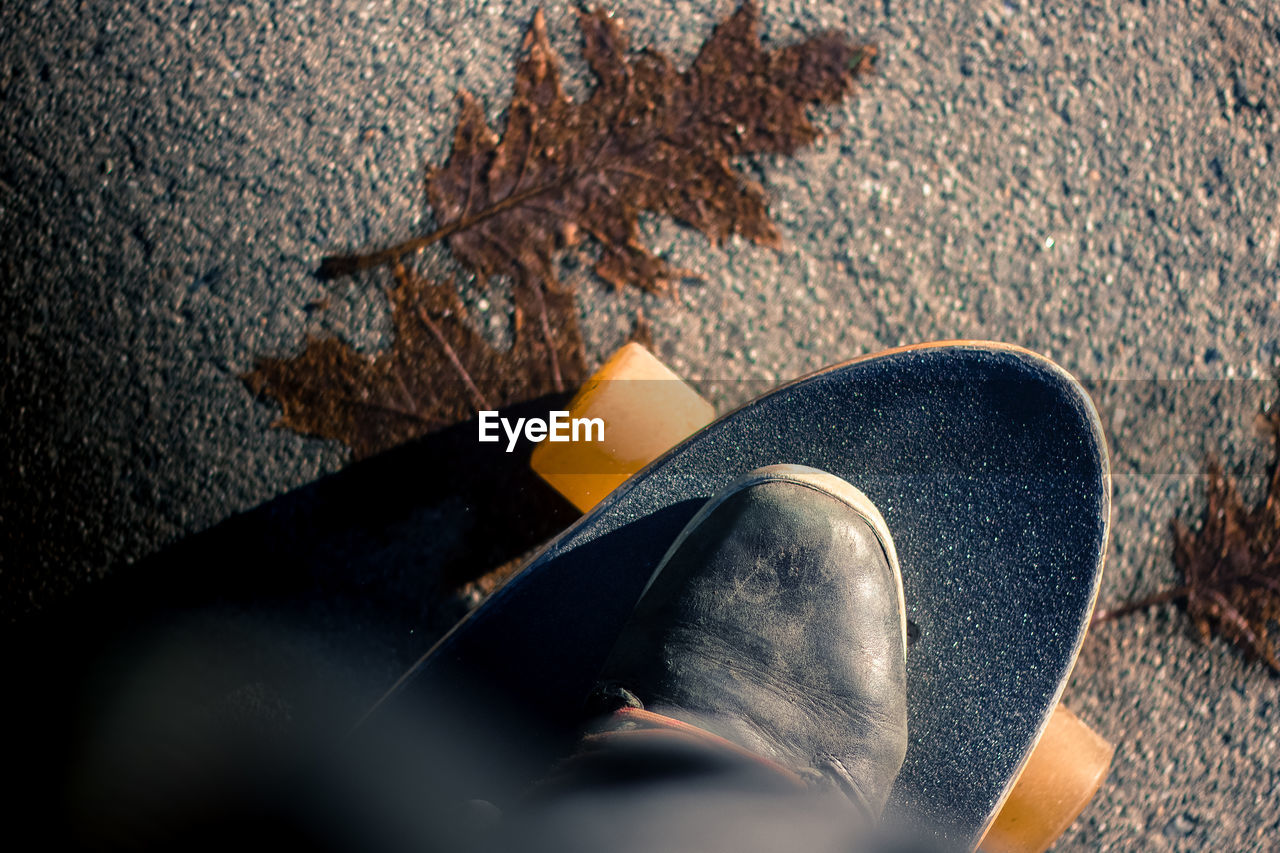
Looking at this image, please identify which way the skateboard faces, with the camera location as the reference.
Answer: facing away from the viewer and to the right of the viewer

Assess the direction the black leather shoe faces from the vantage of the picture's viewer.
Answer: facing away from the viewer
